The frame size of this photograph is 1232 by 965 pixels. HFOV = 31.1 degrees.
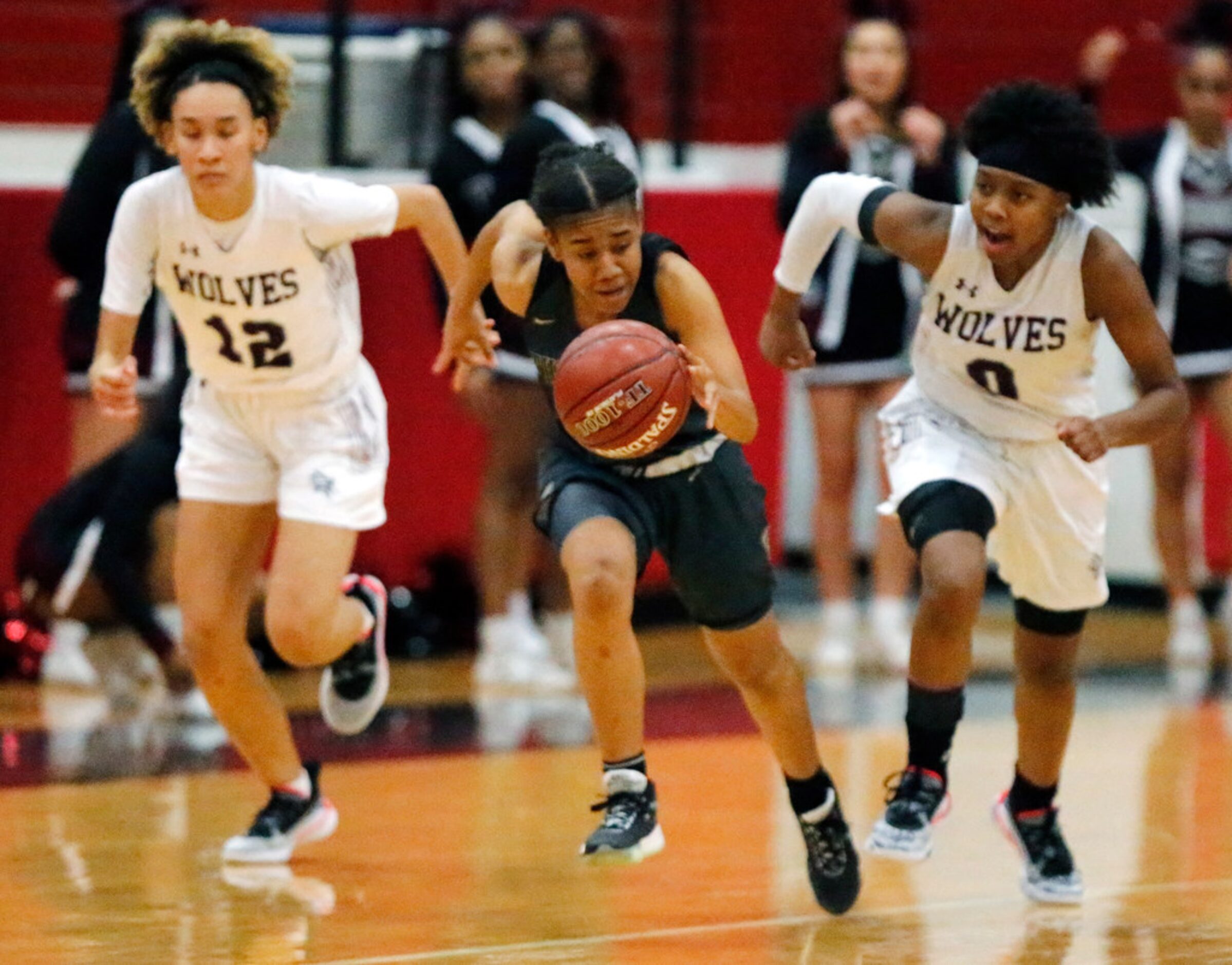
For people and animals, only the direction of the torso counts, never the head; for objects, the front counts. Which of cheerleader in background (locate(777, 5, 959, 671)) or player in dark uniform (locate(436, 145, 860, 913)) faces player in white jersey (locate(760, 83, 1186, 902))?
the cheerleader in background

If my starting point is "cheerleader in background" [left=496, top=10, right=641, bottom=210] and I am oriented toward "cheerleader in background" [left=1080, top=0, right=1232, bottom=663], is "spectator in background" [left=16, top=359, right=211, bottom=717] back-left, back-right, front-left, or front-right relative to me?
back-right

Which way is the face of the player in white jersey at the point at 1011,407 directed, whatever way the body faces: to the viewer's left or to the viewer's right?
to the viewer's left

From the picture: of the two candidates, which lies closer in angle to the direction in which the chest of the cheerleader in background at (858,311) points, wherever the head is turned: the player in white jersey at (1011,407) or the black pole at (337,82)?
the player in white jersey

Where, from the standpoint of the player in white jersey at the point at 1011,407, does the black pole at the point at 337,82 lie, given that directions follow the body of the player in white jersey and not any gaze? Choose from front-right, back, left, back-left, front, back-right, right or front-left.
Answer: back-right

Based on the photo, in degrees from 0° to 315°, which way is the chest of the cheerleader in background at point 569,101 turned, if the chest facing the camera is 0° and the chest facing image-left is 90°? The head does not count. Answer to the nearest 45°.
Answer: approximately 0°

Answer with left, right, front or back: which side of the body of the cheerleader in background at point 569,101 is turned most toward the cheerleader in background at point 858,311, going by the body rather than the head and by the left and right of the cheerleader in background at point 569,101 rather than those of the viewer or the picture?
left
